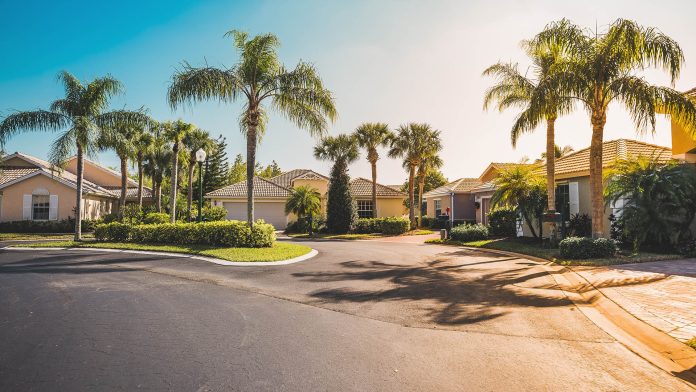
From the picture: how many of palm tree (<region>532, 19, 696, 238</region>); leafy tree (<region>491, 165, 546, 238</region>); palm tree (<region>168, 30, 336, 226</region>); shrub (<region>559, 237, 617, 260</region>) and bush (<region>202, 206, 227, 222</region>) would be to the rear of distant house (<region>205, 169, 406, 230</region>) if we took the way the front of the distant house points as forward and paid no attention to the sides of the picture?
0

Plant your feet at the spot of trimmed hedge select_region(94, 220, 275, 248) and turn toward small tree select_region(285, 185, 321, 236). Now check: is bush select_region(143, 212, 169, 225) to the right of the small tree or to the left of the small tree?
left

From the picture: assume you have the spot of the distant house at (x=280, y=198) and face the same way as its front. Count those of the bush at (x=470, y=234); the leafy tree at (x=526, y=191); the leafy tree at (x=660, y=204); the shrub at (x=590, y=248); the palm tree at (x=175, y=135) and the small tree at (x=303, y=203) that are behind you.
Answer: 0

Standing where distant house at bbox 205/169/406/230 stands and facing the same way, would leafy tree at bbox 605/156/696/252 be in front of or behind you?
in front

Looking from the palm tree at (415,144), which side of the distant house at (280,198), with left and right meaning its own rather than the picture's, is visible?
left

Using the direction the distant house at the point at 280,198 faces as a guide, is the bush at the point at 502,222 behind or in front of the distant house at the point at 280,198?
in front

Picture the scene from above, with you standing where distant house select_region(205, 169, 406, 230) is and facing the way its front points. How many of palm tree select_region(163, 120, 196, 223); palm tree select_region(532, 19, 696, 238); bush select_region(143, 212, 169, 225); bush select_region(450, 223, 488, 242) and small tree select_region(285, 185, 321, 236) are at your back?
0

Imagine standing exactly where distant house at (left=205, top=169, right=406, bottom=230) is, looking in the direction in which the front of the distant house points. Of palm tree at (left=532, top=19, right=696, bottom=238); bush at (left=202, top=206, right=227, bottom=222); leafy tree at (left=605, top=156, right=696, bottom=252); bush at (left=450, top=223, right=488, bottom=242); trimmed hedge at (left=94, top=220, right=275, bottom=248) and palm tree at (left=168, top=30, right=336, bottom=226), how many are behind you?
0

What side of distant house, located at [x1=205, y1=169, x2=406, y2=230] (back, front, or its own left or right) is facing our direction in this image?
front

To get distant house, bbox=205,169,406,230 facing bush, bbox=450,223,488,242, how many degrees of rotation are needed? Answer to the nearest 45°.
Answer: approximately 45° to its left

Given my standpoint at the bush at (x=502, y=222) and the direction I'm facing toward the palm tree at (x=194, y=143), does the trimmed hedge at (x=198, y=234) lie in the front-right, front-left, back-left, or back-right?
front-left

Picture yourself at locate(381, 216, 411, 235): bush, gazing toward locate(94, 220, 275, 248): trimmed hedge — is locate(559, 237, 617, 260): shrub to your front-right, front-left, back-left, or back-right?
front-left

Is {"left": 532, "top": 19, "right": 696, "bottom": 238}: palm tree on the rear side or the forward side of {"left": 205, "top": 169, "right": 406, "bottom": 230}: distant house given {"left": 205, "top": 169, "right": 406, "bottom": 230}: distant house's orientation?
on the forward side

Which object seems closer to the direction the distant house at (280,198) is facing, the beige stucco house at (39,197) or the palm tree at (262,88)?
the palm tree
